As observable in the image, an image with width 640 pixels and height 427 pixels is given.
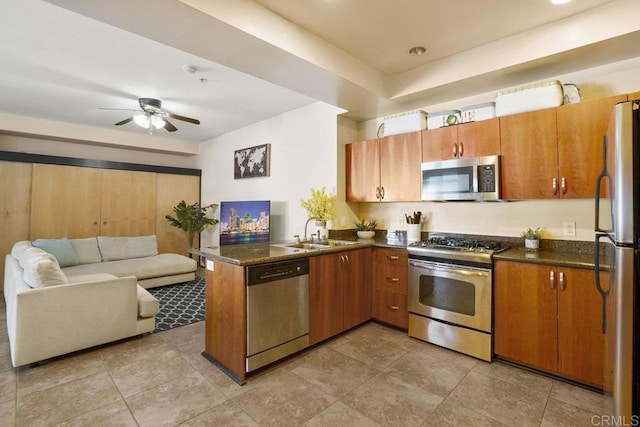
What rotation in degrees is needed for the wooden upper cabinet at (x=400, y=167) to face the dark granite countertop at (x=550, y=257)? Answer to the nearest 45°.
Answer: approximately 90° to its left

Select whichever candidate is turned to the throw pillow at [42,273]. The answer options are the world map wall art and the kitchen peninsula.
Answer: the world map wall art

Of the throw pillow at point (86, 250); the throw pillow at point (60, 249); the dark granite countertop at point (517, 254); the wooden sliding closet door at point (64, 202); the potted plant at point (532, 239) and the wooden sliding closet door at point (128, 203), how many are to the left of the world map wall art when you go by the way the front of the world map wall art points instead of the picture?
2

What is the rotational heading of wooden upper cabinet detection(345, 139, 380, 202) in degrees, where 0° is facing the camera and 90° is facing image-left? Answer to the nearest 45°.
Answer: approximately 45°

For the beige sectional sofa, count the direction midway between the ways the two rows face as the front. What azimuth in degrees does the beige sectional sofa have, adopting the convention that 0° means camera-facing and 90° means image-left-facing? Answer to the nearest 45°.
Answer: approximately 315°

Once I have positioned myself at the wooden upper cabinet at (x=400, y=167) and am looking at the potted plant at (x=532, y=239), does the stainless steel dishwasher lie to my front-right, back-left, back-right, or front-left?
back-right

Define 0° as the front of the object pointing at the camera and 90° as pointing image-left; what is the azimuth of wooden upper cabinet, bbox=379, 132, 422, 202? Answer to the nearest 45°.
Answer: approximately 45°

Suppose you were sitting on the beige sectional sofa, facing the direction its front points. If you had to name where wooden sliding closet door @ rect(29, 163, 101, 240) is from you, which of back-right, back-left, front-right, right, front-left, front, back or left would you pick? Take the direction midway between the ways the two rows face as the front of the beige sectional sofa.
back-left

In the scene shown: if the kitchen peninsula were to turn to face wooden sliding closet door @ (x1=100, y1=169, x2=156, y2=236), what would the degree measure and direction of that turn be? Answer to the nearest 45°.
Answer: approximately 180°

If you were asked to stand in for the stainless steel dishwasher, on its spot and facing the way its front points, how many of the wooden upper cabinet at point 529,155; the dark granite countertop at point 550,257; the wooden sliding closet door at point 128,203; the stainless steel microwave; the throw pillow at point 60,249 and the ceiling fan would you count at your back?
3

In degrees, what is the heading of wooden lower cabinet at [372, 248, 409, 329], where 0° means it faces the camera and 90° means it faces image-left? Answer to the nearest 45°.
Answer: approximately 45°

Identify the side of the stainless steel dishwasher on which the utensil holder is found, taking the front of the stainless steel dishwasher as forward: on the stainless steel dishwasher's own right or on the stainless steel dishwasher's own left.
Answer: on the stainless steel dishwasher's own left

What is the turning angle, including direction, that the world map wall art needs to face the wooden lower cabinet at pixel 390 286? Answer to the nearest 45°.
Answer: approximately 90° to its left

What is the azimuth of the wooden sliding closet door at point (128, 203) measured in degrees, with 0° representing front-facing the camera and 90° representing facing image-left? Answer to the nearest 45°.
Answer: approximately 0°
